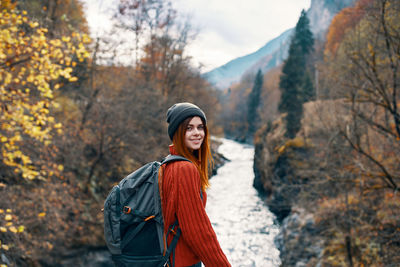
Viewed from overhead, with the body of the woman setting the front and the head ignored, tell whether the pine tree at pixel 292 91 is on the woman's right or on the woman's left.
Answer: on the woman's left

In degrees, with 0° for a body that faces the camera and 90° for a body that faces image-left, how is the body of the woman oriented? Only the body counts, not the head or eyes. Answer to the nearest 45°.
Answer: approximately 270°
